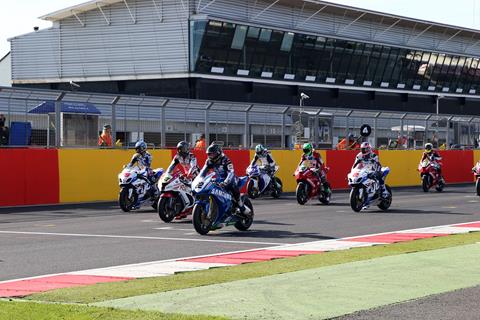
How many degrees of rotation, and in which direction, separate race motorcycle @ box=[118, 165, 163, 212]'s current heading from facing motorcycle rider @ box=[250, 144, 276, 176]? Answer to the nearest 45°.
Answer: approximately 180°

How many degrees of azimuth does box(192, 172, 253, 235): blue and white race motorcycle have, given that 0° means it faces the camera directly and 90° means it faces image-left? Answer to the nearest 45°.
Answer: approximately 45°

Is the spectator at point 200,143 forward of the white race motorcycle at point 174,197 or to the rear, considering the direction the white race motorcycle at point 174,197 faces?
to the rear

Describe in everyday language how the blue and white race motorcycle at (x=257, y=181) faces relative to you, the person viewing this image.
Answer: facing the viewer and to the left of the viewer

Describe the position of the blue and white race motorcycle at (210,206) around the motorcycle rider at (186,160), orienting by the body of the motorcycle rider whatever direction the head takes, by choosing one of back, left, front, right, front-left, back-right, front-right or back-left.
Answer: front-left

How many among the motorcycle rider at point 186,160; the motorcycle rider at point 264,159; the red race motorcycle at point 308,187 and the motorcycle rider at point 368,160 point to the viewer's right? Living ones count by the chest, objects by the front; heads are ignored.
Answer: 0

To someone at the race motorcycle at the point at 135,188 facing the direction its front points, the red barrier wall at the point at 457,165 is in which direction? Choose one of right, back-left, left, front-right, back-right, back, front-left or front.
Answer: back

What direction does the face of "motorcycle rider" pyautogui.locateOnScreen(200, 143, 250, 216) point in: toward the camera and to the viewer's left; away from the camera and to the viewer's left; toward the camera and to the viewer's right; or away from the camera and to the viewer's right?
toward the camera and to the viewer's left

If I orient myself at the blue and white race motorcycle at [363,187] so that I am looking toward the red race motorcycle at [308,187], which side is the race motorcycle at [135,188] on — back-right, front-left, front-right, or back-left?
front-left

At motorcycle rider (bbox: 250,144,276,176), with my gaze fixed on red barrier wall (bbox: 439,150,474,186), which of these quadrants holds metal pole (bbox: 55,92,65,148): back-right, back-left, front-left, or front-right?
back-left

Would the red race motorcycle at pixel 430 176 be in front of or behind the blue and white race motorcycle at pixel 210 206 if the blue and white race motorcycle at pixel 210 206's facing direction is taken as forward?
behind

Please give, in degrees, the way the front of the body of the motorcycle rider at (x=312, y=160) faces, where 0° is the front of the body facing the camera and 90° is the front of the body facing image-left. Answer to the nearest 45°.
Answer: approximately 45°

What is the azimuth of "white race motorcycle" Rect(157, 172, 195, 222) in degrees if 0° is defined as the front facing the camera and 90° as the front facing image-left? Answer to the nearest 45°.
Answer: approximately 45°

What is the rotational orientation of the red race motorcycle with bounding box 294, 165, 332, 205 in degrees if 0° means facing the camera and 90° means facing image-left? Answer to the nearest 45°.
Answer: approximately 45°

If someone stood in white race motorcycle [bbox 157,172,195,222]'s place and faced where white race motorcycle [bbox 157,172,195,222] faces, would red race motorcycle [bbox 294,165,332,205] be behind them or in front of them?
behind
